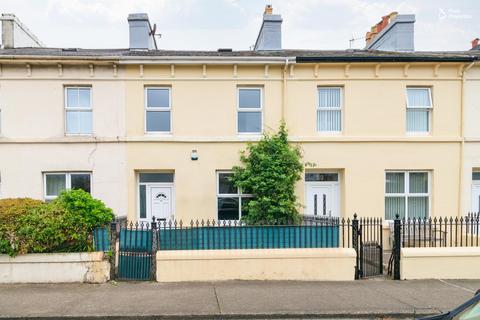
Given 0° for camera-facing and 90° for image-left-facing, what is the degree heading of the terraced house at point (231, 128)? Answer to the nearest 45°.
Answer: approximately 0°
